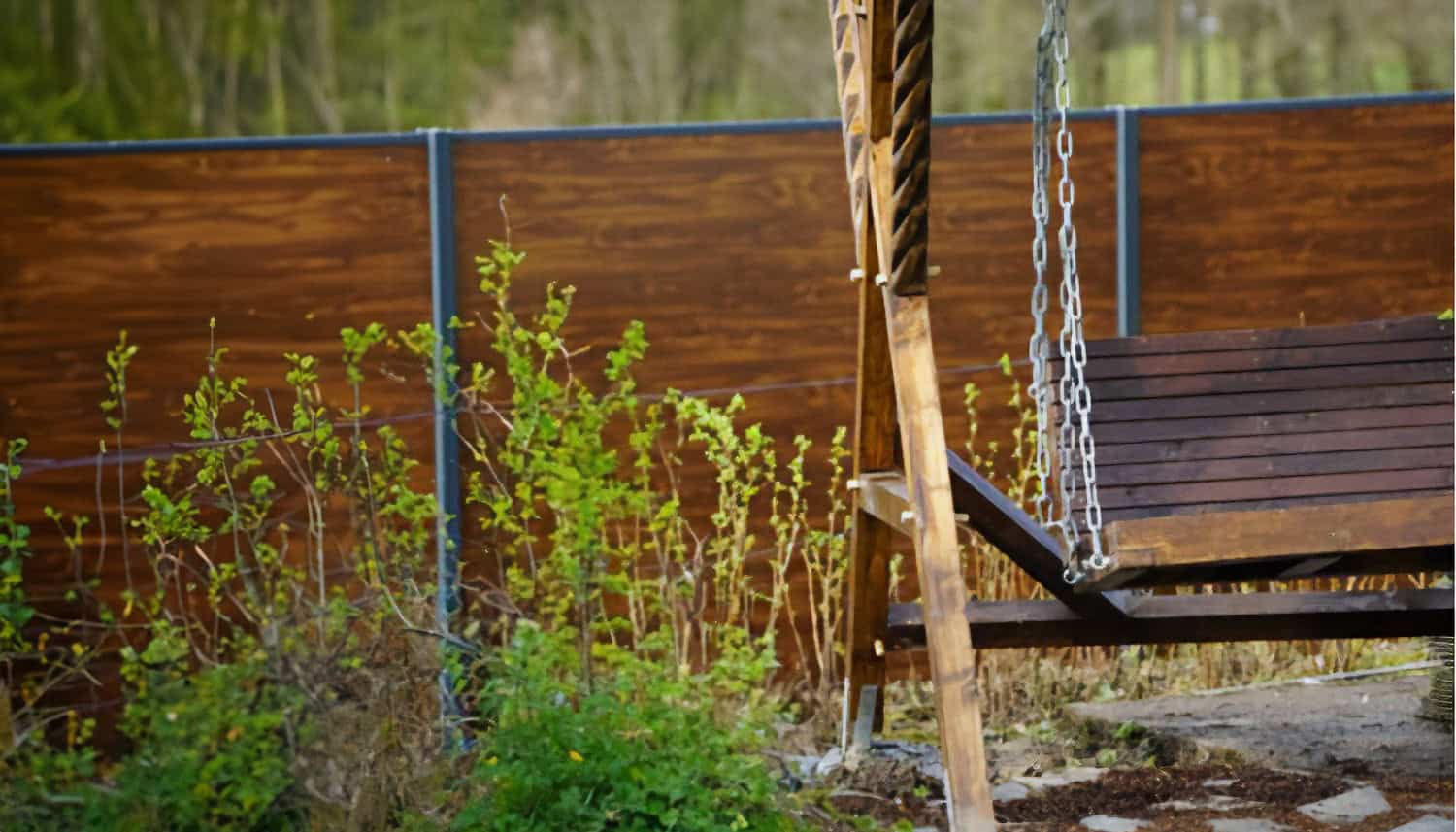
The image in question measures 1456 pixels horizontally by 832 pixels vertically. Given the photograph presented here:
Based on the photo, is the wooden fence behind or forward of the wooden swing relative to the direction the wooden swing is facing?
behind

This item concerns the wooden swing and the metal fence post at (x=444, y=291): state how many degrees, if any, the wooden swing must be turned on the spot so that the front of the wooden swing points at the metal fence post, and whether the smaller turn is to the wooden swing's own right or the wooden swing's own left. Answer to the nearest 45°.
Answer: approximately 135° to the wooden swing's own right

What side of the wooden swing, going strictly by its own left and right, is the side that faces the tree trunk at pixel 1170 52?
back

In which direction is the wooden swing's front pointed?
toward the camera

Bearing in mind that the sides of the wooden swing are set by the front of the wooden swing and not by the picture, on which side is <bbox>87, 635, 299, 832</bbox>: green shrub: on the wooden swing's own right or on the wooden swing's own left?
on the wooden swing's own right

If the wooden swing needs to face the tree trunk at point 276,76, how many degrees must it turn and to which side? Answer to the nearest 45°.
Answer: approximately 135° to its right

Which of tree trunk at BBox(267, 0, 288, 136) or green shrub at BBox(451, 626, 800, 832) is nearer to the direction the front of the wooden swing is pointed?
the green shrub

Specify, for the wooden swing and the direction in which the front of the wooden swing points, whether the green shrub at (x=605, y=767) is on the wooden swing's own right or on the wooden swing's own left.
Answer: on the wooden swing's own right
